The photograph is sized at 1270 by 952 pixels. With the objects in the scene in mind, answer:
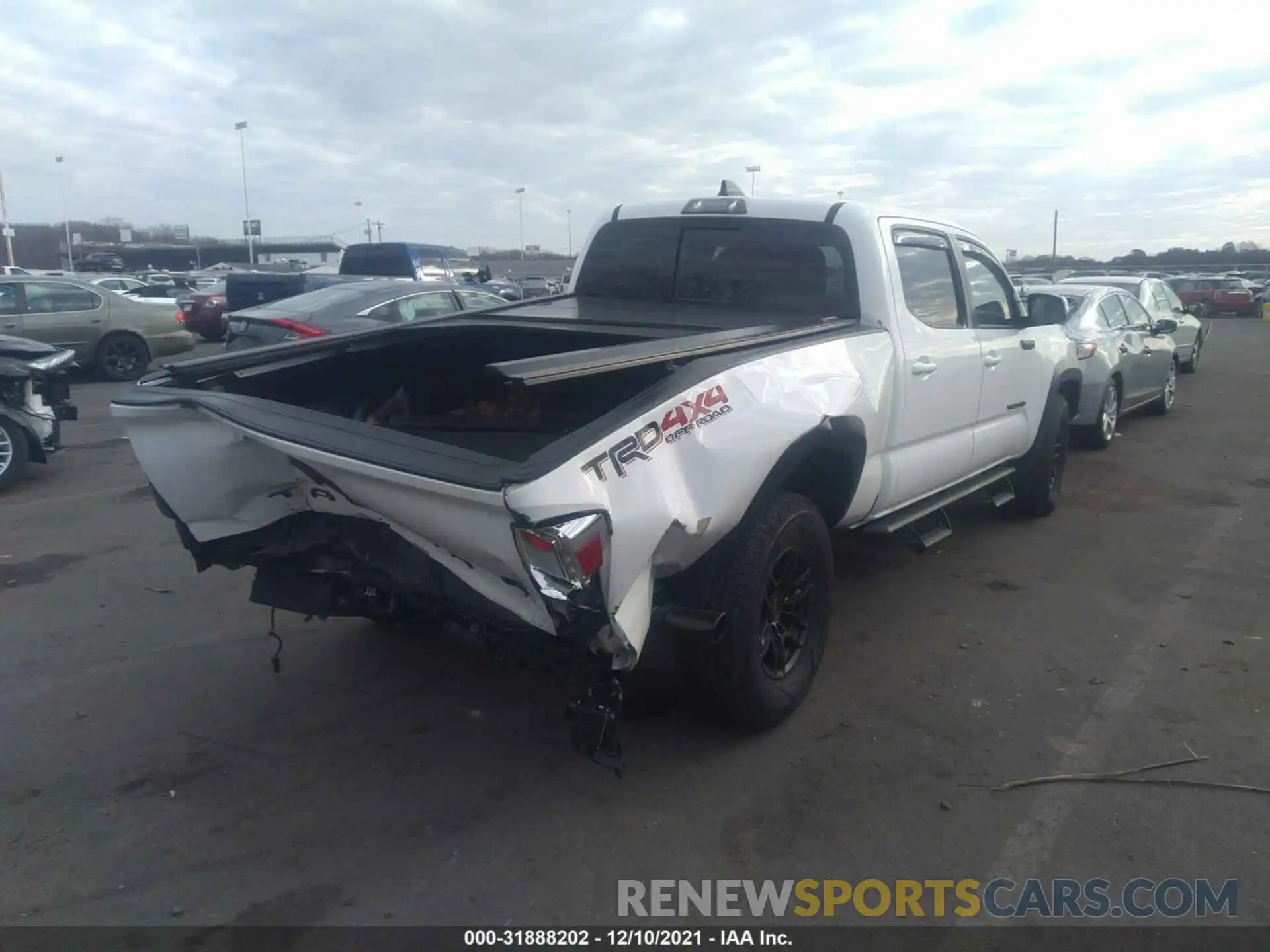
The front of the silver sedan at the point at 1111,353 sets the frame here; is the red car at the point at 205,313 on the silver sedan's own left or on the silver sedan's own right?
on the silver sedan's own left

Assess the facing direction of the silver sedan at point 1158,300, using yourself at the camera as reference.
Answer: facing away from the viewer and to the right of the viewer

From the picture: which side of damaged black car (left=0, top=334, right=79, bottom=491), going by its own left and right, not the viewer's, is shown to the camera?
right

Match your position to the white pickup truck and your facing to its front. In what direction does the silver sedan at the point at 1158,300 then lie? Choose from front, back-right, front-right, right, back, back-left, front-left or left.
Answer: front

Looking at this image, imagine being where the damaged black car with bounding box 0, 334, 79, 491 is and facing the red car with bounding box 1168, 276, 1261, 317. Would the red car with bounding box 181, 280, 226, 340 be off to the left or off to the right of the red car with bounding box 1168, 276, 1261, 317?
left

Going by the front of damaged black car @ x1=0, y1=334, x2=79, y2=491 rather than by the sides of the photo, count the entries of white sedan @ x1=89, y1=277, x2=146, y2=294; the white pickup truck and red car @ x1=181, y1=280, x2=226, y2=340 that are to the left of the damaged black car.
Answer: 2

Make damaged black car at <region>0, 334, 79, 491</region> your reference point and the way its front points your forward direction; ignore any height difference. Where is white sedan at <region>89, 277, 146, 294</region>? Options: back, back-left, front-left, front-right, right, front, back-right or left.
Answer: left

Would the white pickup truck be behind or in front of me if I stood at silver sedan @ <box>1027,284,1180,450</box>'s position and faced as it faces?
behind

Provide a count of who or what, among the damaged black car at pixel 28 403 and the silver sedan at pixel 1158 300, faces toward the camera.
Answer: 0

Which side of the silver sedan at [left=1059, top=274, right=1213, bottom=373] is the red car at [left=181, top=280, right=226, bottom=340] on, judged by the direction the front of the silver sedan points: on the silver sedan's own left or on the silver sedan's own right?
on the silver sedan's own left

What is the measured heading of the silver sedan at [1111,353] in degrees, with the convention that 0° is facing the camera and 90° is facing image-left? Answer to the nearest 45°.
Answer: approximately 225°

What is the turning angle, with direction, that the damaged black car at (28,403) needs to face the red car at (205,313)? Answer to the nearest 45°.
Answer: approximately 90° to its left

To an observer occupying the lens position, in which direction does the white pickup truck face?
facing away from the viewer and to the right of the viewer
